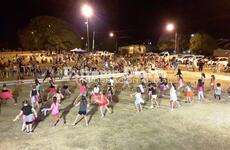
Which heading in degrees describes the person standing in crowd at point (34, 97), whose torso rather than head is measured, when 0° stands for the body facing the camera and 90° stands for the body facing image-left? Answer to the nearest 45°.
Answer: approximately 180°

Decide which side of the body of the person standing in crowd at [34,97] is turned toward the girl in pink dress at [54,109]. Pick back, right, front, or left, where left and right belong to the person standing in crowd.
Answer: back

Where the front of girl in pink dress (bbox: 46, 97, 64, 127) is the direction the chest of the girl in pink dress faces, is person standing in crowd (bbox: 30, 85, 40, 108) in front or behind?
in front

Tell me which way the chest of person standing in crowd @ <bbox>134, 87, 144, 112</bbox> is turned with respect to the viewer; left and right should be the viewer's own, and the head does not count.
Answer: facing away from the viewer

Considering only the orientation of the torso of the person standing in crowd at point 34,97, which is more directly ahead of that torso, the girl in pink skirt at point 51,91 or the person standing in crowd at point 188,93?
the girl in pink skirt

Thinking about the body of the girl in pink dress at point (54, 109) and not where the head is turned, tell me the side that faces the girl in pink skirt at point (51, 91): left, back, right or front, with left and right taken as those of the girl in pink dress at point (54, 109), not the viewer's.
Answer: front

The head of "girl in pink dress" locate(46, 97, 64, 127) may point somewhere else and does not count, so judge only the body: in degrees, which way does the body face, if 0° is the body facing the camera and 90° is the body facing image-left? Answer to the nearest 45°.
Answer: approximately 180°
